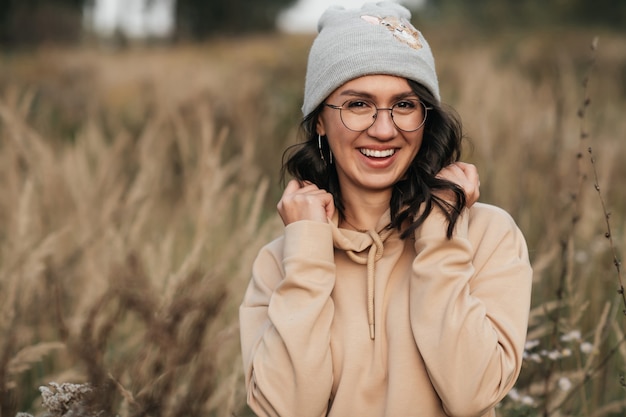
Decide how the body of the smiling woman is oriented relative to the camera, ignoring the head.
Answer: toward the camera

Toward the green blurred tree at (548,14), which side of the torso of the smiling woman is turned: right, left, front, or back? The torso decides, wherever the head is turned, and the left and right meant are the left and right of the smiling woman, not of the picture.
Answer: back

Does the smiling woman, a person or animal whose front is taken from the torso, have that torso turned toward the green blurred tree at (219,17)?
no

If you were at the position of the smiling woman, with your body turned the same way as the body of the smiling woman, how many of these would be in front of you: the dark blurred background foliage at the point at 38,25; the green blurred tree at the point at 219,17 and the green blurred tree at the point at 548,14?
0

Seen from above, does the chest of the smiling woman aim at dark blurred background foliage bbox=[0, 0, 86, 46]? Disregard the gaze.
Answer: no

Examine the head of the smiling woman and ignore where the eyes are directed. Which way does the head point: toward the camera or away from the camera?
toward the camera
